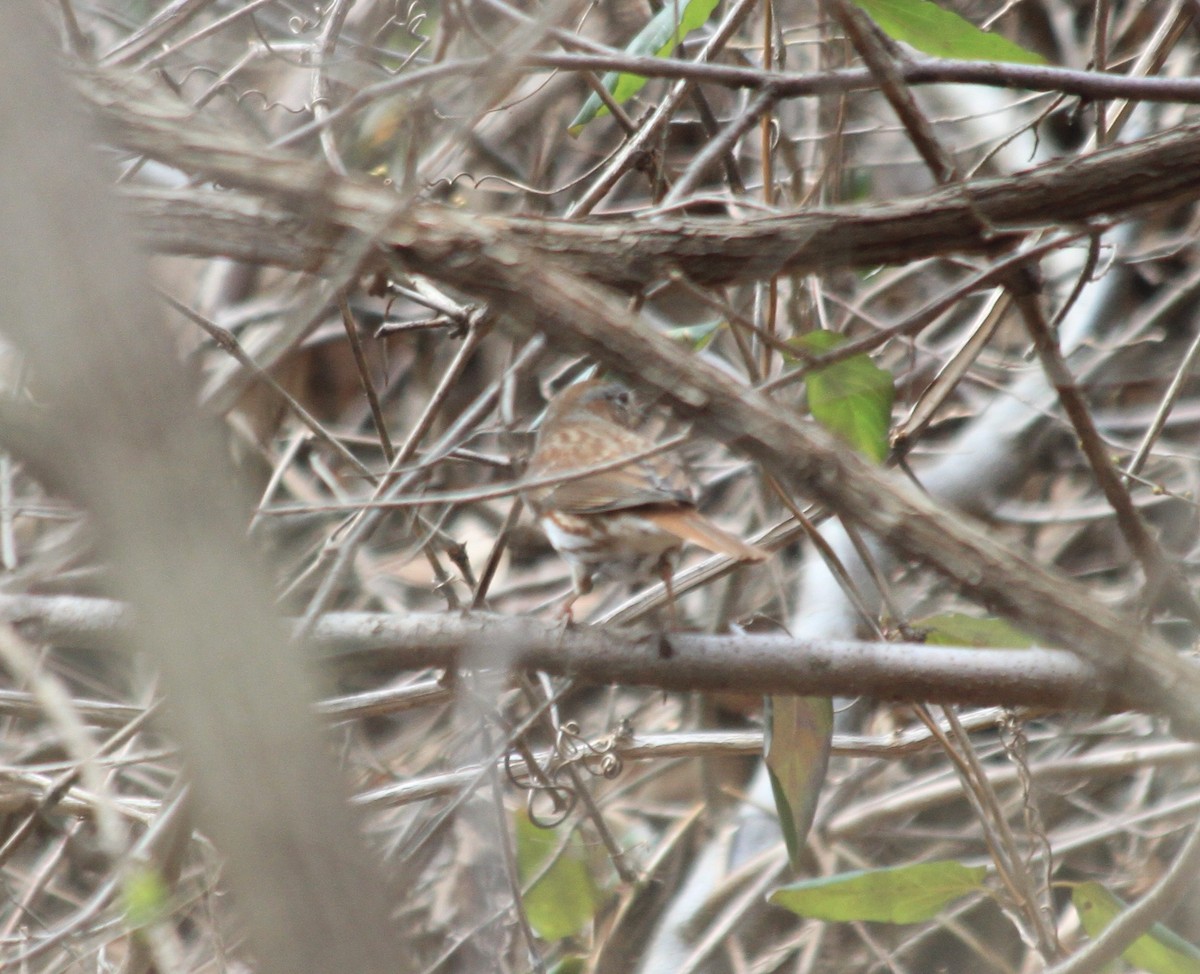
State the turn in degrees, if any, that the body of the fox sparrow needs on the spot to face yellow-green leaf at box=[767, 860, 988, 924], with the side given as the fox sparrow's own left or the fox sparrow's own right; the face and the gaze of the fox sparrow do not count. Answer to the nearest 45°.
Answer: approximately 135° to the fox sparrow's own left

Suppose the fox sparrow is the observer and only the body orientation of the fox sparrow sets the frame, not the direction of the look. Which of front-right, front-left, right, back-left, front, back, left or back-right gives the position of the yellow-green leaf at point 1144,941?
back-left

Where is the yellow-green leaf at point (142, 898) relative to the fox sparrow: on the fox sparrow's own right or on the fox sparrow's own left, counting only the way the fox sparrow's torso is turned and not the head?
on the fox sparrow's own left

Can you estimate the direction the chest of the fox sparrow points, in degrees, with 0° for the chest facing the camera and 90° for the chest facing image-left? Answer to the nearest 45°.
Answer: approximately 90°
